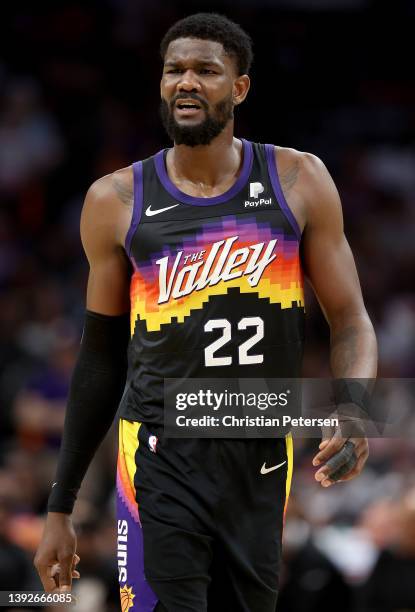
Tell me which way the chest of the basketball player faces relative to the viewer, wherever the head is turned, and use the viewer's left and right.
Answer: facing the viewer
